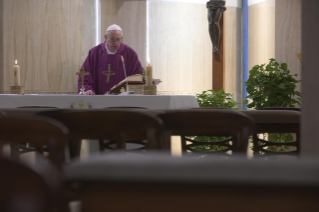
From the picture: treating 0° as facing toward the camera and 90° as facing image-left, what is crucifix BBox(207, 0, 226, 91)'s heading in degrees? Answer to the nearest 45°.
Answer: approximately 45°

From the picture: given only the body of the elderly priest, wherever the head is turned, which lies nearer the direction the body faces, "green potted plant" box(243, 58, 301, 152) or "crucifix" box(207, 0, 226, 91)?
the green potted plant

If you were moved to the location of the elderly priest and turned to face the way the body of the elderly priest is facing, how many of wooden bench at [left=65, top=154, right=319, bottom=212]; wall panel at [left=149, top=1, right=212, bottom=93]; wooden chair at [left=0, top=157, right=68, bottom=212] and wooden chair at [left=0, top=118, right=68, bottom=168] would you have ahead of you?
3

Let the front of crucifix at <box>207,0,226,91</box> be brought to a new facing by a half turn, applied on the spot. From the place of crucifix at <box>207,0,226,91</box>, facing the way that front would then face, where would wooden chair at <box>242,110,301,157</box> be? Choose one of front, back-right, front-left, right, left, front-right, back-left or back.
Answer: back-right

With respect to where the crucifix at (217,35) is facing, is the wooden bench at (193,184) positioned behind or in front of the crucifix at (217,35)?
in front

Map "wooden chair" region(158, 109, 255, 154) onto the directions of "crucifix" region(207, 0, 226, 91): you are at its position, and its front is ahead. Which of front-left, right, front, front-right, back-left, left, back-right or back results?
front-left

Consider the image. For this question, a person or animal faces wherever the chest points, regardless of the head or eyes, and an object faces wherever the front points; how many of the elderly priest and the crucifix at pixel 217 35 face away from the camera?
0

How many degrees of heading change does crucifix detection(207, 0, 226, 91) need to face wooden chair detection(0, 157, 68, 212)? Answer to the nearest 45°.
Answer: approximately 45° to its left

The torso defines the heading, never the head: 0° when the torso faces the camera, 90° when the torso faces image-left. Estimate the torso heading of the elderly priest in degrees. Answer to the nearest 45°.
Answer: approximately 0°
